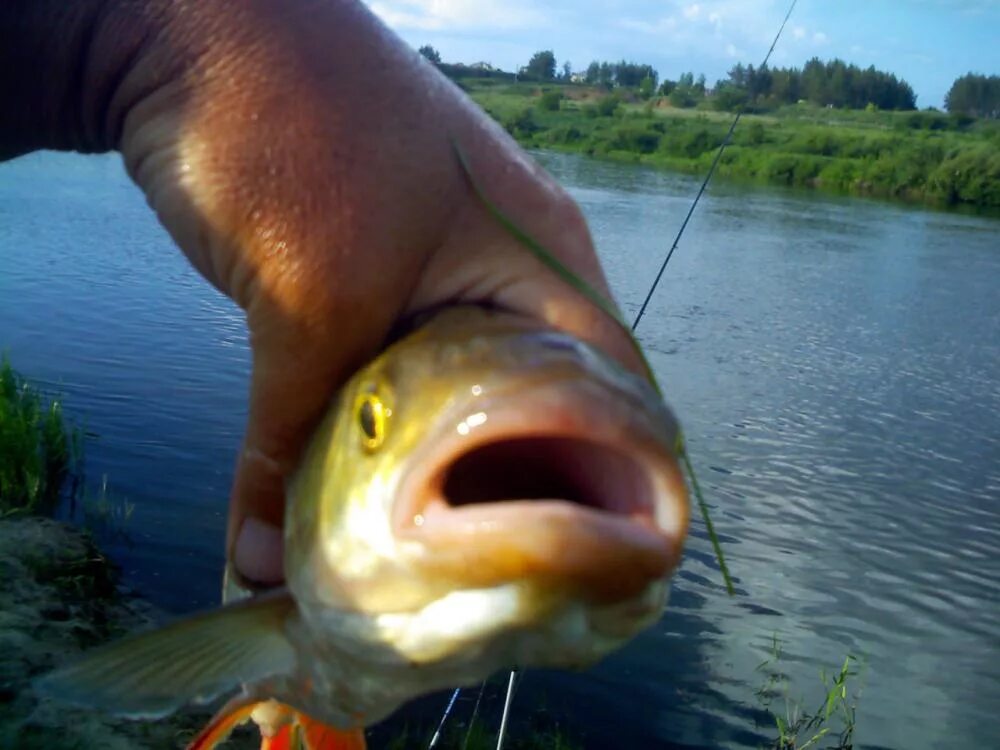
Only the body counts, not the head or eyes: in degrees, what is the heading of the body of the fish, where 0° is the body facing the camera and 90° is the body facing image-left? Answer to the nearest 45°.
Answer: approximately 315°
